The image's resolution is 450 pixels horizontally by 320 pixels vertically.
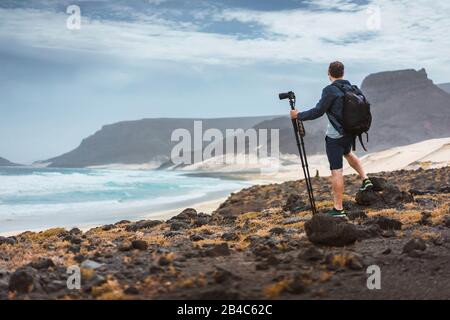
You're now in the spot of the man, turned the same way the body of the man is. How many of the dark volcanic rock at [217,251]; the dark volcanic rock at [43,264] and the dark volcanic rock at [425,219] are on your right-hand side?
1

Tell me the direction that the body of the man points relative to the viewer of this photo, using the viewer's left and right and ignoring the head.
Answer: facing away from the viewer and to the left of the viewer

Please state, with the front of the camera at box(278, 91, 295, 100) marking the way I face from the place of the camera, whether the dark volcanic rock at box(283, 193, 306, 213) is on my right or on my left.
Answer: on my right

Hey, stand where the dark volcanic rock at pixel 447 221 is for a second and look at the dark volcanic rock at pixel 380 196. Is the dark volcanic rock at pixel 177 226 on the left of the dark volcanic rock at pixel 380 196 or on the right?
left

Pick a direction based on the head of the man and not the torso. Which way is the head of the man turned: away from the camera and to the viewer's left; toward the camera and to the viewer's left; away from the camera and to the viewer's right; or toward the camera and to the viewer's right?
away from the camera and to the viewer's left

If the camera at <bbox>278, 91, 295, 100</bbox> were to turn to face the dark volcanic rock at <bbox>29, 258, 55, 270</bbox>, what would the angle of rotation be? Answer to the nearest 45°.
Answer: approximately 45° to its left

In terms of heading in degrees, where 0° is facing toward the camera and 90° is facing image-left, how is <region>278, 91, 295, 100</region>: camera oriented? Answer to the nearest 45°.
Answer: approximately 90°
